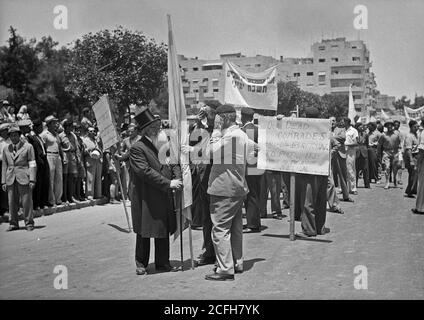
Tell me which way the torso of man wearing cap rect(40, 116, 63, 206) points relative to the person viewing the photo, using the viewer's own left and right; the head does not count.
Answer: facing the viewer and to the right of the viewer

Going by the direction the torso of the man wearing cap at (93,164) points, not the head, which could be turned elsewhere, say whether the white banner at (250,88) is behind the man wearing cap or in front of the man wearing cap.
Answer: in front

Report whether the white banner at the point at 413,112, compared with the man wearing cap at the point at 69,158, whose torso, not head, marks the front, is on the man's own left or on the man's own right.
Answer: on the man's own left

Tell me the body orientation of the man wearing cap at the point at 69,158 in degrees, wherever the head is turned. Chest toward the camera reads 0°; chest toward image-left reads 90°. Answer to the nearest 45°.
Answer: approximately 315°

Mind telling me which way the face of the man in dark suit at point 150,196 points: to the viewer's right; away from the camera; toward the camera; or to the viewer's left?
to the viewer's right

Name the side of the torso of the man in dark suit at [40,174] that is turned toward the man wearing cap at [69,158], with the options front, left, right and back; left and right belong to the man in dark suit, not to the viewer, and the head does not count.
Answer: left

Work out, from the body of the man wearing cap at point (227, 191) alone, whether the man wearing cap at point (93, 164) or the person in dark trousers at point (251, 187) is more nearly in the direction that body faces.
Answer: the man wearing cap

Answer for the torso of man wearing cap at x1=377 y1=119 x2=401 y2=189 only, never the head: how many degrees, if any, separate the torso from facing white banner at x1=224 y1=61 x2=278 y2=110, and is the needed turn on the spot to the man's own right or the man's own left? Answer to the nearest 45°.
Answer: approximately 90° to the man's own right

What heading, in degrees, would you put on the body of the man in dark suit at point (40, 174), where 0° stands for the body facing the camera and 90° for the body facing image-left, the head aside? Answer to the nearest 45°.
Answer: approximately 315°

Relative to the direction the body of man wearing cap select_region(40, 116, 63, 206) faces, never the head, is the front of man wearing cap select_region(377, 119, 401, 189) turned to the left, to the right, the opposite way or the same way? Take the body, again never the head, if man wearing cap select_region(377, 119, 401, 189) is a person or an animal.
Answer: to the right
